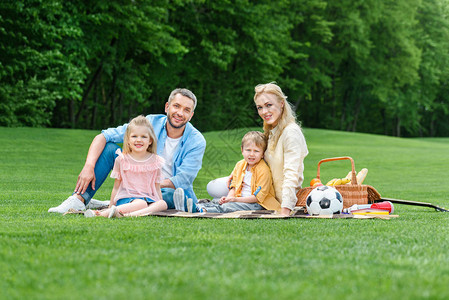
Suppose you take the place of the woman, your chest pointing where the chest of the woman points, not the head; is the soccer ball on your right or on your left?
on your left

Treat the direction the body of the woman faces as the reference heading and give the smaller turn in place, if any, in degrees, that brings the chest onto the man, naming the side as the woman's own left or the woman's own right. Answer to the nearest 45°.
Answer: approximately 45° to the woman's own right

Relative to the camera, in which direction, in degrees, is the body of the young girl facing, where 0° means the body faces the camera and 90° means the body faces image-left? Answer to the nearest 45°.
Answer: approximately 0°

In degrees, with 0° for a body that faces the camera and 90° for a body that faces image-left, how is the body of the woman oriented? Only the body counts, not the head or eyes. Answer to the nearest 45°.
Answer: approximately 45°

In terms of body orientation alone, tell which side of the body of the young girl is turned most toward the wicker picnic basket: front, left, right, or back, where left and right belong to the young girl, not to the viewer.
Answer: left

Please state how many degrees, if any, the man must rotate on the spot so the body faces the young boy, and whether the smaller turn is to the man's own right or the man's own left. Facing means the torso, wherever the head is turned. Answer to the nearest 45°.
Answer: approximately 135° to the man's own left
